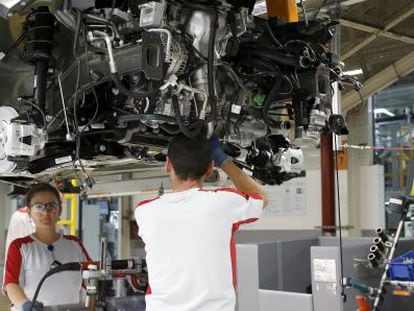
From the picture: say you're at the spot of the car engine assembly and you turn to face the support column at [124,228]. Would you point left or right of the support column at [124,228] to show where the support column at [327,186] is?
right

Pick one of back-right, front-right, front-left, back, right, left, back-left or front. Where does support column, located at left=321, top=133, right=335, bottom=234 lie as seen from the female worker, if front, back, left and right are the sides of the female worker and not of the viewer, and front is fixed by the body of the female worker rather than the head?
back-left

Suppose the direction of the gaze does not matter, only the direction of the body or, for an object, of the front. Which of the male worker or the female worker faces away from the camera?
the male worker

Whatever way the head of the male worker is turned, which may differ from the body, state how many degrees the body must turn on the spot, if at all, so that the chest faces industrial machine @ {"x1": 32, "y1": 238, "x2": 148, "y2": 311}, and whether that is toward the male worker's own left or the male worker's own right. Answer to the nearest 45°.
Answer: approximately 45° to the male worker's own left

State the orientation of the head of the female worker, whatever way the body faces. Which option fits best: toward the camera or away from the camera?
toward the camera

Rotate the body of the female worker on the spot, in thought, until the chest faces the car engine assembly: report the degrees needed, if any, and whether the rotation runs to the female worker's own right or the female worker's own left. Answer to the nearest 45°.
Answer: approximately 45° to the female worker's own left

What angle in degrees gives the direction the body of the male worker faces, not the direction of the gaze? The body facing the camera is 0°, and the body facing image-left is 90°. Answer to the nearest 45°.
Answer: approximately 180°

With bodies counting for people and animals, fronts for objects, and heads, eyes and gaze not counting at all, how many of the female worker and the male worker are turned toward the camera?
1

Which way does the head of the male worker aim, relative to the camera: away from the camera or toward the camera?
away from the camera

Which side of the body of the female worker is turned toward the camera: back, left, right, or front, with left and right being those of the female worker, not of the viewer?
front

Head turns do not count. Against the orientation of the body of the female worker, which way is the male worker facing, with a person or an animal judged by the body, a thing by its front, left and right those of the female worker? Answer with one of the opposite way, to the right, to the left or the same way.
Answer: the opposite way
